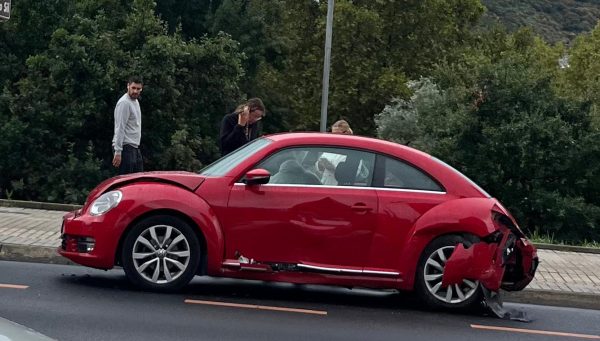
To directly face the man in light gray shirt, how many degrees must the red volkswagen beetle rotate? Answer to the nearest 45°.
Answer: approximately 45° to its right

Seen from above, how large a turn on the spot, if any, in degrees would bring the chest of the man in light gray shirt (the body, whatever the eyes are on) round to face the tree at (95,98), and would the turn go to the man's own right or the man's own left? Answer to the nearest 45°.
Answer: approximately 135° to the man's own left

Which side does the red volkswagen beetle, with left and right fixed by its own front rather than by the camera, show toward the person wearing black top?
right

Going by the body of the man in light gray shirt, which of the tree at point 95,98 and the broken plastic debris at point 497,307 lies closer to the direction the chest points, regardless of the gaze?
the broken plastic debris

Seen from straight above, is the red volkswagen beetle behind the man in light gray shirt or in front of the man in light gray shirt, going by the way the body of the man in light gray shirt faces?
in front

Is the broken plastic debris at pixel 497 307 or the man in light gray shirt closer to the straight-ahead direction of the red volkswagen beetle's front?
the man in light gray shirt

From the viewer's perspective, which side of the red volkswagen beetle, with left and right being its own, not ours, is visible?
left

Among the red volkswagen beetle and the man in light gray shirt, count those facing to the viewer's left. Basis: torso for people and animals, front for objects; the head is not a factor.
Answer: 1

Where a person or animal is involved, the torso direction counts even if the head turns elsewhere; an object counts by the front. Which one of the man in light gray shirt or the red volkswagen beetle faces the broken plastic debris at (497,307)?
the man in light gray shirt

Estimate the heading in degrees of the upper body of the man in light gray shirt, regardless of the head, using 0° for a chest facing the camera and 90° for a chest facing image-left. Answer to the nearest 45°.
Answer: approximately 315°
